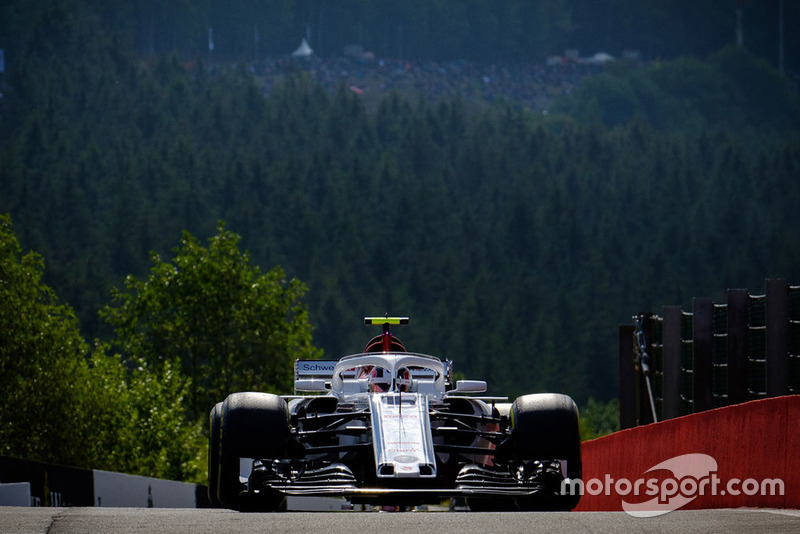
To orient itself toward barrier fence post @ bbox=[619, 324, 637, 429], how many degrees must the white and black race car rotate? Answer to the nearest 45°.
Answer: approximately 180°

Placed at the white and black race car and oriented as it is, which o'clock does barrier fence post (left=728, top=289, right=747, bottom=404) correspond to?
The barrier fence post is roughly at 7 o'clock from the white and black race car.

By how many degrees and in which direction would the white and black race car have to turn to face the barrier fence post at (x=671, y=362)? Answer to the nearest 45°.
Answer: approximately 180°

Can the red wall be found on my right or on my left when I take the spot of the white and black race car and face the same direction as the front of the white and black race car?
on my left

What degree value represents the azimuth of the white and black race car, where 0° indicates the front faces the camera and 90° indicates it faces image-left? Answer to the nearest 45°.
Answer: approximately 0°

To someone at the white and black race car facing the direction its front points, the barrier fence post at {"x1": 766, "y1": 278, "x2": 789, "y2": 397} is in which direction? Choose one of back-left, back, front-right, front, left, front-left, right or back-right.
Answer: back-left
